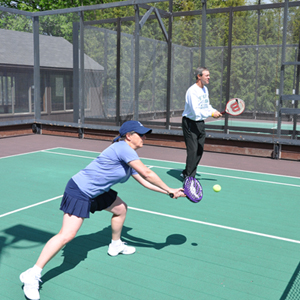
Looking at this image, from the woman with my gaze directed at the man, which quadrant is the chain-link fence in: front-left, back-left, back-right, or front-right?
front-left

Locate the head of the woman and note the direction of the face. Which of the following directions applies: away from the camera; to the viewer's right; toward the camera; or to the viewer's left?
to the viewer's right

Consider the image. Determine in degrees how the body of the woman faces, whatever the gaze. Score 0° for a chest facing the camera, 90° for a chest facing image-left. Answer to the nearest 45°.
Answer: approximately 270°

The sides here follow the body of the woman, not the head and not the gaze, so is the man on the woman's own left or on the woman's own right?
on the woman's own left

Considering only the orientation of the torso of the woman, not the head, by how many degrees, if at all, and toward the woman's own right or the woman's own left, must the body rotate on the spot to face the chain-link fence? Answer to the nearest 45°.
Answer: approximately 90° to the woman's own left

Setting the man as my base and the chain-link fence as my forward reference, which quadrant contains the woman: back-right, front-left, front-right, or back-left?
back-left
